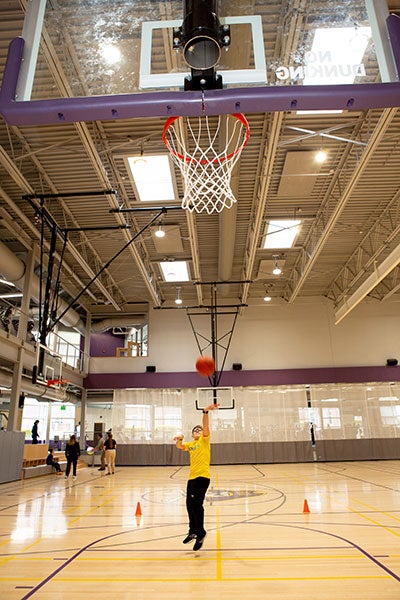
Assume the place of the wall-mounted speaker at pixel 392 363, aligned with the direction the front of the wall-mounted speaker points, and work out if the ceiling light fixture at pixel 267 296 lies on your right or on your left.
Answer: on your right

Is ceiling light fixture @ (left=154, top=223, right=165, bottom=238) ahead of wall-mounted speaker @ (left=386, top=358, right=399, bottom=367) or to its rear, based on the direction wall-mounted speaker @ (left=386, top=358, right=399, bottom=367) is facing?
ahead

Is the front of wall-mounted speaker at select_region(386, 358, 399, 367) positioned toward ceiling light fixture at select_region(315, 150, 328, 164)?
yes

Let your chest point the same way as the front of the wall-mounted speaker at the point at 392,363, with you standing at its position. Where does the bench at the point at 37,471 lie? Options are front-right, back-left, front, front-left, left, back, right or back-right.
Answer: front-right

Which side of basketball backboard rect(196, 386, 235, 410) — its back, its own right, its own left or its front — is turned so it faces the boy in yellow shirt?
front

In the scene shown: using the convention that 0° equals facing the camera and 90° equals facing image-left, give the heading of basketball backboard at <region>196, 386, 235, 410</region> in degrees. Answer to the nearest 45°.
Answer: approximately 0°

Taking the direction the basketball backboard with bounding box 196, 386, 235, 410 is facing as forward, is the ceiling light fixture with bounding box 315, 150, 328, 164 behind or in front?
in front

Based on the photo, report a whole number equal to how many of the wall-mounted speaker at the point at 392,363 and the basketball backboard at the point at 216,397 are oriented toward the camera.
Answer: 2

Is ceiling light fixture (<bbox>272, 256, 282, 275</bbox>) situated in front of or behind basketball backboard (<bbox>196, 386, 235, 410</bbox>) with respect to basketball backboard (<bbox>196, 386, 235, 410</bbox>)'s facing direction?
in front
